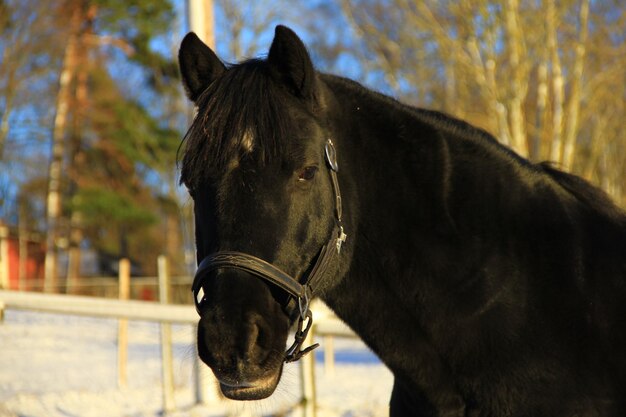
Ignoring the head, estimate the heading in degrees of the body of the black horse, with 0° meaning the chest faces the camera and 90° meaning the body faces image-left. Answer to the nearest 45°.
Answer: approximately 45°

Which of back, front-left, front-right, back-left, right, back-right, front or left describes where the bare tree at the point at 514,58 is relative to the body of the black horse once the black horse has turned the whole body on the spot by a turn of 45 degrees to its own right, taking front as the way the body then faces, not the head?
right

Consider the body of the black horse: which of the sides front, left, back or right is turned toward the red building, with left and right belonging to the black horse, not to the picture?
right

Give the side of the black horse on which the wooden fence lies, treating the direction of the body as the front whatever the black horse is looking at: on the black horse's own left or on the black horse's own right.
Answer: on the black horse's own right
